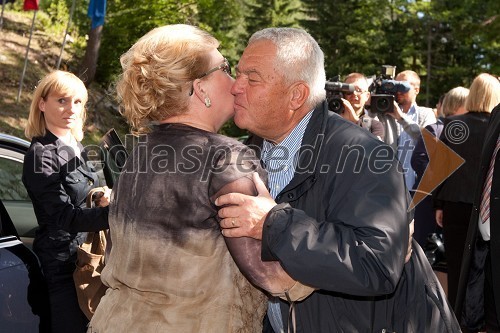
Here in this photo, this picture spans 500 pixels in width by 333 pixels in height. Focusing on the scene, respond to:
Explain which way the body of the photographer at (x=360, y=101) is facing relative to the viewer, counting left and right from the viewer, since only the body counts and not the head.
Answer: facing the viewer and to the left of the viewer

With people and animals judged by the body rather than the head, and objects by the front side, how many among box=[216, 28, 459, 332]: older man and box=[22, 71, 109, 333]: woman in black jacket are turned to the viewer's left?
1

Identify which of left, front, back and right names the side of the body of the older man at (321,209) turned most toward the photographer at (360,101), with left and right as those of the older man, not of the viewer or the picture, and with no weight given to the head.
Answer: right

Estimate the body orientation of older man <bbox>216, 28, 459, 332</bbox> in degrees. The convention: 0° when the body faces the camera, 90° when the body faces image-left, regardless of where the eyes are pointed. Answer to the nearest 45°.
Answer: approximately 90°

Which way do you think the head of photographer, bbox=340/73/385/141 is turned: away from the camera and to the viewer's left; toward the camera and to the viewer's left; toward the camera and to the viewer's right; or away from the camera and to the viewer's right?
toward the camera and to the viewer's left

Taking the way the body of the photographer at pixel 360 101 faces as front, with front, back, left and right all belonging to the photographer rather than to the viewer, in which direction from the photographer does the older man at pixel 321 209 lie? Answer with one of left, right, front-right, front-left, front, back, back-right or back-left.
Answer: front-left

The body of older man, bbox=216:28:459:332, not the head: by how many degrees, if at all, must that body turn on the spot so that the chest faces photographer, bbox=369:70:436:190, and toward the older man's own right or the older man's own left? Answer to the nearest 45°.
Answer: approximately 90° to the older man's own right

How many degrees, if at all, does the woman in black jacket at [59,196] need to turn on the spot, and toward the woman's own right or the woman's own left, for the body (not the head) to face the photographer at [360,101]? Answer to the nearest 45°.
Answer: approximately 90° to the woman's own left

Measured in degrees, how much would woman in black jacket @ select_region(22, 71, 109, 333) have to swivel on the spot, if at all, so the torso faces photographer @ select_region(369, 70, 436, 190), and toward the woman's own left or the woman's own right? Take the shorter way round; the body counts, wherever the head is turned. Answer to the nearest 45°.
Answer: approximately 90° to the woman's own left

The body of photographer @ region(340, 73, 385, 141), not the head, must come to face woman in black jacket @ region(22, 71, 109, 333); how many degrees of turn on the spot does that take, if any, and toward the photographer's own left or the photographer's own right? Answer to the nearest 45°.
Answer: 0° — they already face them

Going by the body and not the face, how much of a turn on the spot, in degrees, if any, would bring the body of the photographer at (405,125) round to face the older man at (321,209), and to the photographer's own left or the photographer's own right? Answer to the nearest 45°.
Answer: approximately 45° to the photographer's own left

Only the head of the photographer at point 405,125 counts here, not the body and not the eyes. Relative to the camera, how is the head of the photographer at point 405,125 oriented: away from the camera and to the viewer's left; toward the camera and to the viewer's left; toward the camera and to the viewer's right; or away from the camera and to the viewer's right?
toward the camera and to the viewer's left

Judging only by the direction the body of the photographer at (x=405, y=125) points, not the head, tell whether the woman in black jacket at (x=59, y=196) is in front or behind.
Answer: in front
